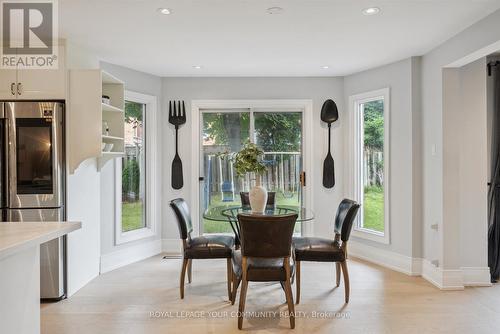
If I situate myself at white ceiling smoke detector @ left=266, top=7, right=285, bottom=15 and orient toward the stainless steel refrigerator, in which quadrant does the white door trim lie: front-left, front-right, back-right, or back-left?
front-right

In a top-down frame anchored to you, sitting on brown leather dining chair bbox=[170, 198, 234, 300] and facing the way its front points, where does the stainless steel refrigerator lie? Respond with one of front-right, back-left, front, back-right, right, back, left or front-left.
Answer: back

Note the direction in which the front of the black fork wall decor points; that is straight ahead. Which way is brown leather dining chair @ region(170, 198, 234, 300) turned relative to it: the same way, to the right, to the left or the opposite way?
to the left

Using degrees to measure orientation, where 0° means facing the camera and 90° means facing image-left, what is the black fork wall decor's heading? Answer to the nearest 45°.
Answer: approximately 0°

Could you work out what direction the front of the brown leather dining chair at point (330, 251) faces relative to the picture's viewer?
facing to the left of the viewer

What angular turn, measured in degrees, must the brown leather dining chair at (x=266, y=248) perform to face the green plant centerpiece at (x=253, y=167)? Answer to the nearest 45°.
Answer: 0° — it already faces it

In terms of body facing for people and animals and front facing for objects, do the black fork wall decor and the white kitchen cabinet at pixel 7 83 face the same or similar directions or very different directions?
same or similar directions

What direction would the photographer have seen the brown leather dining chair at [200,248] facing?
facing to the right of the viewer

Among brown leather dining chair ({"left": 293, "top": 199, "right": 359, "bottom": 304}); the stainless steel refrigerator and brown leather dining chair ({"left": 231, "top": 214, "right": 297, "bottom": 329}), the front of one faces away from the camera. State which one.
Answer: brown leather dining chair ({"left": 231, "top": 214, "right": 297, "bottom": 329})

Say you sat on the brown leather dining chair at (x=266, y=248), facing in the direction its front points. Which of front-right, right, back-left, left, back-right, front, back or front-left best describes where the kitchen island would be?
back-left

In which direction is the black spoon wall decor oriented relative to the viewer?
toward the camera

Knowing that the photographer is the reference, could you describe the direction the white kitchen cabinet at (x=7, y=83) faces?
facing the viewer

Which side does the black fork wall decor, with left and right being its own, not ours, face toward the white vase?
front

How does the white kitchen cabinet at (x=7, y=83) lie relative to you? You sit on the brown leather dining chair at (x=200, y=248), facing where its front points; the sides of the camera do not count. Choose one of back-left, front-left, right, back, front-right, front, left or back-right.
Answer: back

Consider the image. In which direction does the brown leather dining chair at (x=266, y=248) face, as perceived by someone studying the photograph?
facing away from the viewer

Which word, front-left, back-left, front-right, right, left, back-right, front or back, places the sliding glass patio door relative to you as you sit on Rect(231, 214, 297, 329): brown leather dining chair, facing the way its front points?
front
